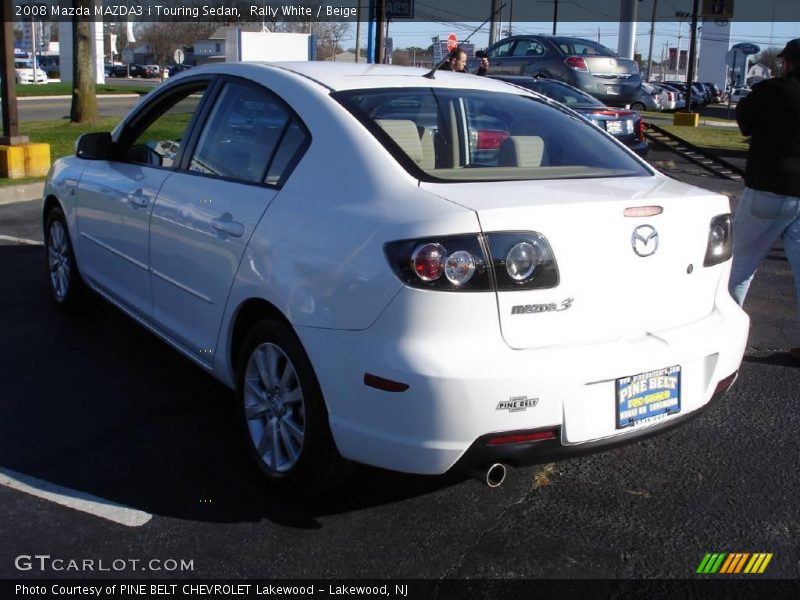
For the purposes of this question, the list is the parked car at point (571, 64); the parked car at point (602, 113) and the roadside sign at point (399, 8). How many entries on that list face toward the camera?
1

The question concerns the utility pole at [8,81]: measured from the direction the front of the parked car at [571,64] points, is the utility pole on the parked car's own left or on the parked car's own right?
on the parked car's own left

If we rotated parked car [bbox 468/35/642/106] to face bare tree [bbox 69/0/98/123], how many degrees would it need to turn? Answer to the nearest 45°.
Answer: approximately 45° to its left

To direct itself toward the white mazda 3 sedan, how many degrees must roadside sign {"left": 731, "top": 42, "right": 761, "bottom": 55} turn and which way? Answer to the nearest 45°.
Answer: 0° — it already faces it

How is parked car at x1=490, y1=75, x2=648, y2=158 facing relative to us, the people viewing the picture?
facing away from the viewer and to the left of the viewer

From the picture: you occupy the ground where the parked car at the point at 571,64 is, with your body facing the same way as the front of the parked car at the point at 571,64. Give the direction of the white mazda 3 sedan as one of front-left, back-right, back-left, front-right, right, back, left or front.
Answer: back-left

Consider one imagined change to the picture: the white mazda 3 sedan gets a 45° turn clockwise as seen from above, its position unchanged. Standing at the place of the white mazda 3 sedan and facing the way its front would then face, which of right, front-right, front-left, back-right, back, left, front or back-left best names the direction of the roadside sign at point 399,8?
front

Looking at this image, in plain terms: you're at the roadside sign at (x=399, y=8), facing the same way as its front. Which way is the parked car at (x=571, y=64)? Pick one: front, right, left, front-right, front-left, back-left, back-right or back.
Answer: front-left

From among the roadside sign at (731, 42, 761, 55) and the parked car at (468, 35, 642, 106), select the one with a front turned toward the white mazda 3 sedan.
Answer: the roadside sign

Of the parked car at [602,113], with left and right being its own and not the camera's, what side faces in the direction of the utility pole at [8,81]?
left

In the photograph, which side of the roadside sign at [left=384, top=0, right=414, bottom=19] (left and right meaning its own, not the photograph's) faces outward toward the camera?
front

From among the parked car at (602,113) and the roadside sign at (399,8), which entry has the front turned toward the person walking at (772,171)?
the roadside sign
